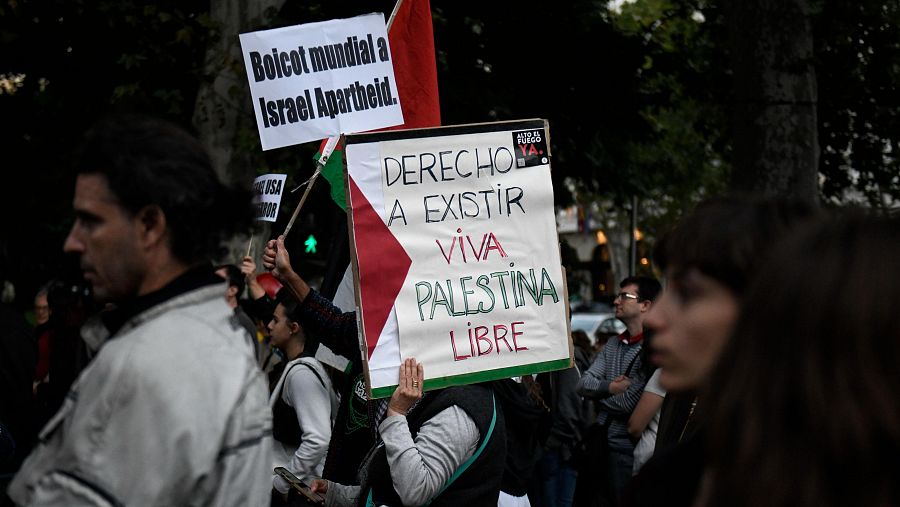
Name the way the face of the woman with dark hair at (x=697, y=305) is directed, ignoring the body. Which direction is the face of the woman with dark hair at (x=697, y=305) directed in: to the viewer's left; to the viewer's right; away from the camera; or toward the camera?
to the viewer's left

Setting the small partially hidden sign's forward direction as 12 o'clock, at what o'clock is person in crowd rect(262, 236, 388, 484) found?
The person in crowd is roughly at 12 o'clock from the small partially hidden sign.

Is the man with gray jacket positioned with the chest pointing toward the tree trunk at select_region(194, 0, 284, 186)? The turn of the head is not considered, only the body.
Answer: no

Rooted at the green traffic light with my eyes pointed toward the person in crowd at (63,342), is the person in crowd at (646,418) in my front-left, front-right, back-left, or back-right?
front-left

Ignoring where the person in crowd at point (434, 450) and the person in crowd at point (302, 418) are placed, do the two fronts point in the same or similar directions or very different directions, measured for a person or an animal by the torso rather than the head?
same or similar directions

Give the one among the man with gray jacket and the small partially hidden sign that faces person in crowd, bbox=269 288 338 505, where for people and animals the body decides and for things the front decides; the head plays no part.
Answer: the small partially hidden sign

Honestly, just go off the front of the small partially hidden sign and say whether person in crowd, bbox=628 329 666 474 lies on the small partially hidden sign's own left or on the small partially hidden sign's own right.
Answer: on the small partially hidden sign's own left

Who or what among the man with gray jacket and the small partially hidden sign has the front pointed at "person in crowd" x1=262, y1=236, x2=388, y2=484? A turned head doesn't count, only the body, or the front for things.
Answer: the small partially hidden sign

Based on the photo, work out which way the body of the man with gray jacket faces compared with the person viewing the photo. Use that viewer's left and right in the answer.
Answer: facing to the left of the viewer

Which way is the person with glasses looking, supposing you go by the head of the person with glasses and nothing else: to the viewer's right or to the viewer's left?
to the viewer's left

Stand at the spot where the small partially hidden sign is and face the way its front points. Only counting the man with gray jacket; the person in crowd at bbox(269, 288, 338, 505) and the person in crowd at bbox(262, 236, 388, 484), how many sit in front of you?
3

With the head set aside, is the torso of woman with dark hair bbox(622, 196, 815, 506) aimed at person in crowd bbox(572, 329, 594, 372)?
no

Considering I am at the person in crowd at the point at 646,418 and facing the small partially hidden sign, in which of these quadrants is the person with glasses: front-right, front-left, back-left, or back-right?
front-right

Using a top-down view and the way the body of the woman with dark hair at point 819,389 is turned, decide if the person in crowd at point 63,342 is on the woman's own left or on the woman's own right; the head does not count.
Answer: on the woman's own right

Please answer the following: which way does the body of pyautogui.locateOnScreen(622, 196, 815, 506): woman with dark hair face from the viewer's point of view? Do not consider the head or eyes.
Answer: to the viewer's left
